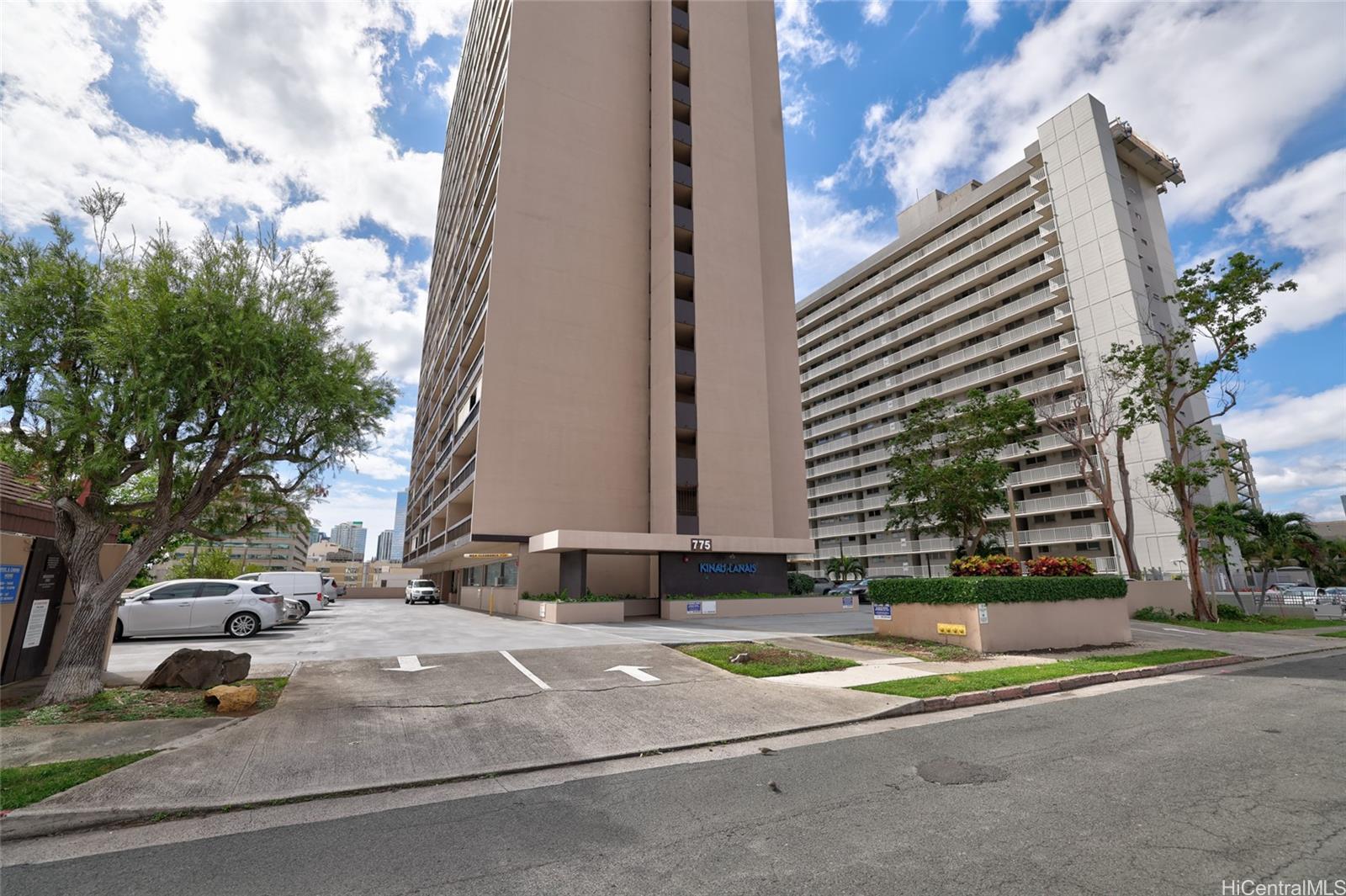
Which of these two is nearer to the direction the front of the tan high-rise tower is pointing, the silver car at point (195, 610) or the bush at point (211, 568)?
the silver car

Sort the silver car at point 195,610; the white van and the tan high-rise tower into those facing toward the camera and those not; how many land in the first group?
1

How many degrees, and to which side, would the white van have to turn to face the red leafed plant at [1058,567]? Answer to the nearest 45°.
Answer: approximately 135° to its left

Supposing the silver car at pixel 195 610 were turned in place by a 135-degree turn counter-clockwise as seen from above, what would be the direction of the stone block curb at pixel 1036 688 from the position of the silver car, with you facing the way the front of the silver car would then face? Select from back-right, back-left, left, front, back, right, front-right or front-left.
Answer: front

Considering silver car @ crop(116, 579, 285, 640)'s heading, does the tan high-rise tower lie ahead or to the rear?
to the rear

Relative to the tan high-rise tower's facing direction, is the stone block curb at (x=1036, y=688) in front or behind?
in front

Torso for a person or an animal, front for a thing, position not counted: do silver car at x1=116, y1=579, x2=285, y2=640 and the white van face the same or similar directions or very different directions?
same or similar directions

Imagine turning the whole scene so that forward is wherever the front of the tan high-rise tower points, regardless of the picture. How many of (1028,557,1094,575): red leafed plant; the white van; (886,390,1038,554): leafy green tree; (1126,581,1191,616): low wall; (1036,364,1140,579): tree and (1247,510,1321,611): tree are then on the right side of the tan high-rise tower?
1

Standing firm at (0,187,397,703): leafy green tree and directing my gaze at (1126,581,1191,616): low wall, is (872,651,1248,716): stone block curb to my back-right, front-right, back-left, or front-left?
front-right

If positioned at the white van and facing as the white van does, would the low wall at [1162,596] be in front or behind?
behind

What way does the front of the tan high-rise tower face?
toward the camera

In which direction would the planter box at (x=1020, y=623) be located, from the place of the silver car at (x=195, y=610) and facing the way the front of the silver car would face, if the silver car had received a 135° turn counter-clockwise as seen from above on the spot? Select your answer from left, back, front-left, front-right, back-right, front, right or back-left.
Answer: front

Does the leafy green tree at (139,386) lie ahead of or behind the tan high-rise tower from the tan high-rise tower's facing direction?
ahead

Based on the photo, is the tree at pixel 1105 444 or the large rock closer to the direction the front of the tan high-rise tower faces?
the large rock

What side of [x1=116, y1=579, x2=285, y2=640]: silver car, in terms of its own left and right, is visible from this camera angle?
left

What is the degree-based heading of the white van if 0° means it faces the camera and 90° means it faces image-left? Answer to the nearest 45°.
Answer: approximately 90°

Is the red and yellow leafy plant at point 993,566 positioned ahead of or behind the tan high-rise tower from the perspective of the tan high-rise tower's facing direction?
ahead
